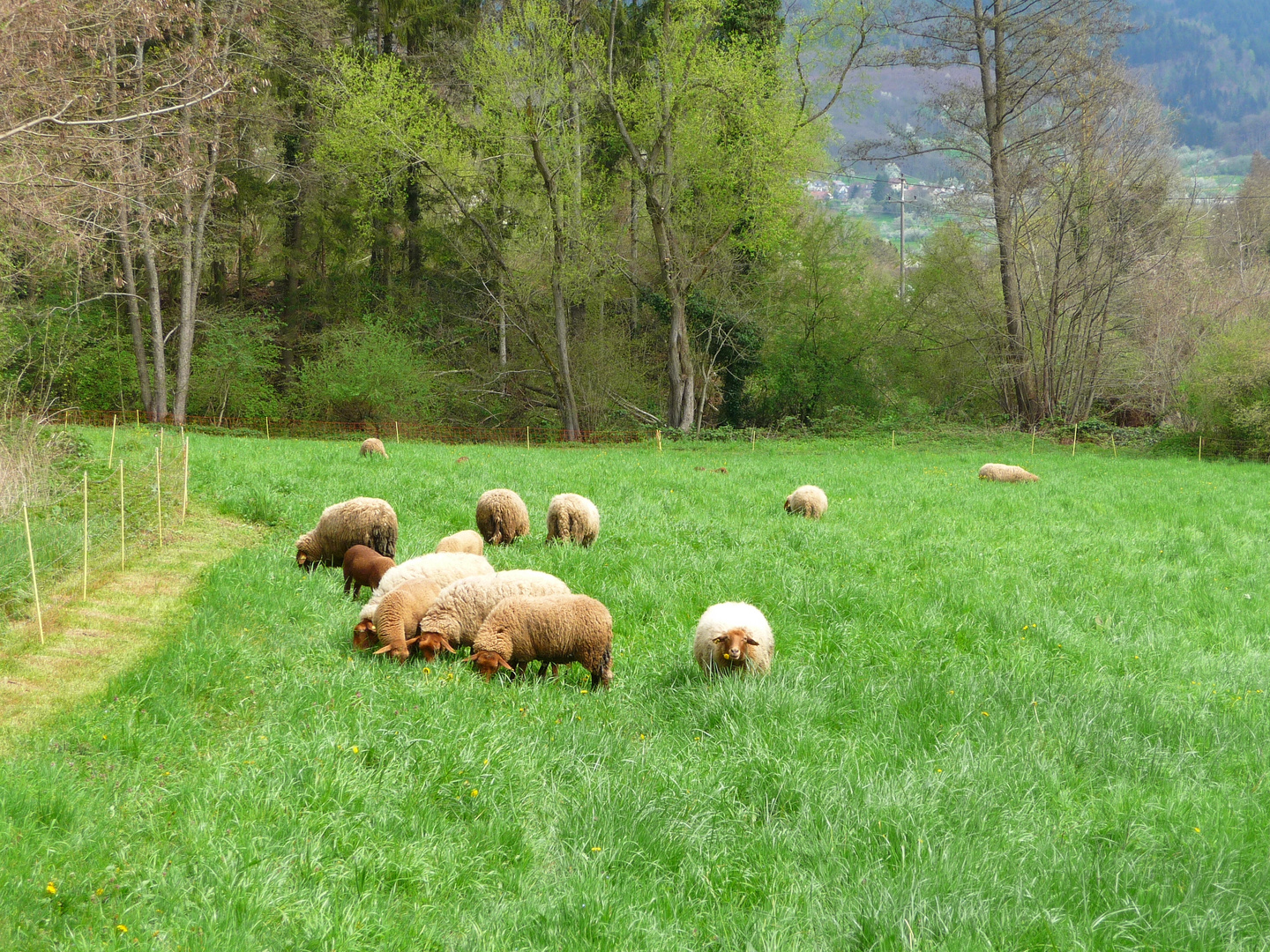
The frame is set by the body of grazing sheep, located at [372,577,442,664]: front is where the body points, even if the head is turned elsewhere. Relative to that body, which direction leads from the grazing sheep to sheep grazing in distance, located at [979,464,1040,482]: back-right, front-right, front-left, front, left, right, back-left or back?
back

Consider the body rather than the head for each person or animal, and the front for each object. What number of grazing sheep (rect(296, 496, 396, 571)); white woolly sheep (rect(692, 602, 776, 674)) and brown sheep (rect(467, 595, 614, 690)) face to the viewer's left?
2

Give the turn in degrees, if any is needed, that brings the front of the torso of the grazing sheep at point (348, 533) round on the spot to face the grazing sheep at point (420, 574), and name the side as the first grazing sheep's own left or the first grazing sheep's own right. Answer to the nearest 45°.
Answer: approximately 90° to the first grazing sheep's own left

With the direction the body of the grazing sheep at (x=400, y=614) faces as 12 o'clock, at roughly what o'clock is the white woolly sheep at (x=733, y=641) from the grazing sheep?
The white woolly sheep is roughly at 8 o'clock from the grazing sheep.

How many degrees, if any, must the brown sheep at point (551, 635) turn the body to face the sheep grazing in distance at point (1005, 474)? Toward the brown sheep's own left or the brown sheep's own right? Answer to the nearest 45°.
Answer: approximately 135° to the brown sheep's own right

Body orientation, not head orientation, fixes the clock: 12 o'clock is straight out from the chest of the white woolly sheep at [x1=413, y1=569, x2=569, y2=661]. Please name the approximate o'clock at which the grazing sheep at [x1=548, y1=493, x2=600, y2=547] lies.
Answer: The grazing sheep is roughly at 3 o'clock from the white woolly sheep.

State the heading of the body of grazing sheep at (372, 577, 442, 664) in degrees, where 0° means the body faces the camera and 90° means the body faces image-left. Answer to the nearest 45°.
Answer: approximately 45°

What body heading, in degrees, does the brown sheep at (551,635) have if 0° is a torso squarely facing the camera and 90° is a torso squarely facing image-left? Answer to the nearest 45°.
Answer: approximately 90°

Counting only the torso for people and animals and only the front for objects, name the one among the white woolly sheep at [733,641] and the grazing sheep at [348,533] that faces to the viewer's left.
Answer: the grazing sheep

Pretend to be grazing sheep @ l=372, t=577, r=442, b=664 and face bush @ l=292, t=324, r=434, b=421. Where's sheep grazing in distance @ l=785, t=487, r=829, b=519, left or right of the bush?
right

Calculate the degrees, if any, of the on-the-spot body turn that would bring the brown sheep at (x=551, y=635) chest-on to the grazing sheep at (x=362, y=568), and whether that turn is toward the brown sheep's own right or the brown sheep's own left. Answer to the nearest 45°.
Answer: approximately 45° to the brown sheep's own right

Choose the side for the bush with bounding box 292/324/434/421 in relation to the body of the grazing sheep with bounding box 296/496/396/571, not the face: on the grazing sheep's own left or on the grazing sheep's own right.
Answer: on the grazing sheep's own right

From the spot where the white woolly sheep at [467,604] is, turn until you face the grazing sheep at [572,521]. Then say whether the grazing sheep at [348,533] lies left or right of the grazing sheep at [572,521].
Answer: left

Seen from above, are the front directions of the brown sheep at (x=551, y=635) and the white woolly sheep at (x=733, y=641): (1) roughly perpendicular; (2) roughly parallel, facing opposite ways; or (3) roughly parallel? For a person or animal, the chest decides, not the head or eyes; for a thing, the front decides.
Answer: roughly perpendicular
